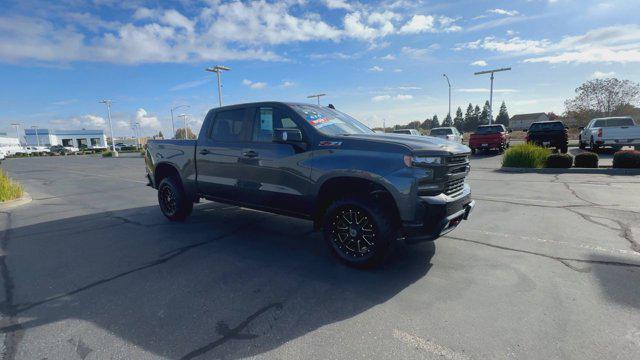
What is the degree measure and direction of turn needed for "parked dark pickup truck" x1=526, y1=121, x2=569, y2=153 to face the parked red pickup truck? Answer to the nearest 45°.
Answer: approximately 135° to its left

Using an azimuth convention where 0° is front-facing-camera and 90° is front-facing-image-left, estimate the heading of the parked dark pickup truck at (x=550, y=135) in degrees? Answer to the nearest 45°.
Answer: approximately 225°

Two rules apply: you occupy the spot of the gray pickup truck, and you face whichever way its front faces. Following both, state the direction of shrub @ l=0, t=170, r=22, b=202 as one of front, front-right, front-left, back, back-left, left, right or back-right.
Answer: back

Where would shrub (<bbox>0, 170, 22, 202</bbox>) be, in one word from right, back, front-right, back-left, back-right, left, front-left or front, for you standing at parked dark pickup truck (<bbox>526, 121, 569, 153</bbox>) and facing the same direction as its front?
back

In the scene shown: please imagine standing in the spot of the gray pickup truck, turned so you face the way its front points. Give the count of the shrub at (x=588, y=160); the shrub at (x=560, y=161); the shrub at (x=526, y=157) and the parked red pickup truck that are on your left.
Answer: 4

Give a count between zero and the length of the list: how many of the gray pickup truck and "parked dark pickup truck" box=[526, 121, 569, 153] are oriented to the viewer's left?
0

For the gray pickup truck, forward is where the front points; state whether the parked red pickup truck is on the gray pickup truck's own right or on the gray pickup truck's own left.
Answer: on the gray pickup truck's own left

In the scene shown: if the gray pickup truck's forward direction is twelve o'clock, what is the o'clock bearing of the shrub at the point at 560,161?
The shrub is roughly at 9 o'clock from the gray pickup truck.

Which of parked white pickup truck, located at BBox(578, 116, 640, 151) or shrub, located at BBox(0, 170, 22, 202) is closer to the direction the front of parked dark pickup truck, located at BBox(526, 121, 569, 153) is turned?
the parked white pickup truck

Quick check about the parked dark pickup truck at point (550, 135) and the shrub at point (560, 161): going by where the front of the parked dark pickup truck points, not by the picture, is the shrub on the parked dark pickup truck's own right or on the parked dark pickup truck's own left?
on the parked dark pickup truck's own right

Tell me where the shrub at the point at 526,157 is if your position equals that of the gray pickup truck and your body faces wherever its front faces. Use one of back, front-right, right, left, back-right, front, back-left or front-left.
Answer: left

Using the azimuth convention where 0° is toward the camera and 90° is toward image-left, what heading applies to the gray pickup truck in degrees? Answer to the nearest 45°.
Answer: approximately 315°

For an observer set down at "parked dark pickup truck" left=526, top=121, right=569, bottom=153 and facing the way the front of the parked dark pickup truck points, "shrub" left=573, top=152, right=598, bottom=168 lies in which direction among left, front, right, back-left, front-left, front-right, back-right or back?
back-right

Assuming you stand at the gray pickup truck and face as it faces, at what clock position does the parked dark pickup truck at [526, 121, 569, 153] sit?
The parked dark pickup truck is roughly at 9 o'clock from the gray pickup truck.

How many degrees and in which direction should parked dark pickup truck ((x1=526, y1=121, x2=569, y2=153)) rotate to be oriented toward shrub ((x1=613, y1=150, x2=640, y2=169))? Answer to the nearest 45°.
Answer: approximately 135° to its right
